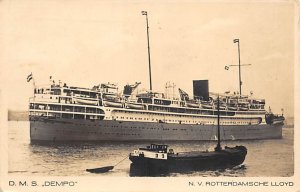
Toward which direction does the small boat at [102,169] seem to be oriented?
to the viewer's right
